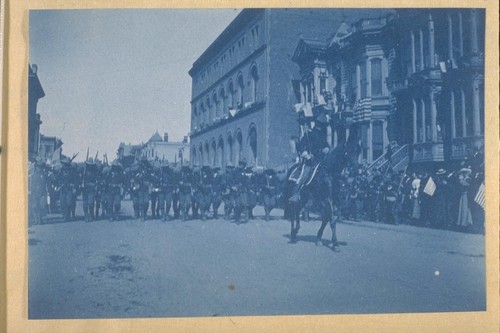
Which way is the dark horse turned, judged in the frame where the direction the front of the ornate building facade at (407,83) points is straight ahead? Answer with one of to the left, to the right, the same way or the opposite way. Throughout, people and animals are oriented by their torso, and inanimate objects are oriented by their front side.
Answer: to the left

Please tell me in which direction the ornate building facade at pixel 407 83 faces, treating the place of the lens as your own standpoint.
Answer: facing the viewer and to the left of the viewer

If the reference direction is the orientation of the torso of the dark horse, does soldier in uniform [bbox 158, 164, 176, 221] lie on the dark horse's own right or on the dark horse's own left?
on the dark horse's own right

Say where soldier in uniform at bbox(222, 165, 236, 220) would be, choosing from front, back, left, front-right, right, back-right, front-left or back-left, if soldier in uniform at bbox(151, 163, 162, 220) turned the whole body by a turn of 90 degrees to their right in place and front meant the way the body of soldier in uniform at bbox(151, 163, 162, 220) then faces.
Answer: back

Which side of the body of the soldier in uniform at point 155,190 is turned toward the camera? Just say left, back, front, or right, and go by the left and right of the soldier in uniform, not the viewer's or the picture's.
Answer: front

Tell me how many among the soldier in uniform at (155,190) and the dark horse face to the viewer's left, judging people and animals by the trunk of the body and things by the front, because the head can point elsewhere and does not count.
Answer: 0
